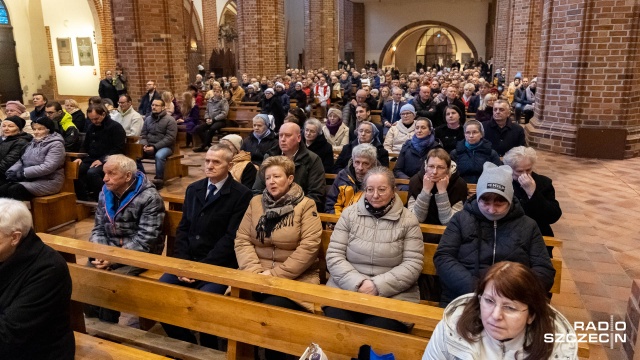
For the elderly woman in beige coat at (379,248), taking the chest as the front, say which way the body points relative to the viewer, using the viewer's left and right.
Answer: facing the viewer

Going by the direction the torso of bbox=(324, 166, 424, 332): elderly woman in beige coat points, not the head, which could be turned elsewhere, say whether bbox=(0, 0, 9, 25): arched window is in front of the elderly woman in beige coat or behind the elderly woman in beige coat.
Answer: behind

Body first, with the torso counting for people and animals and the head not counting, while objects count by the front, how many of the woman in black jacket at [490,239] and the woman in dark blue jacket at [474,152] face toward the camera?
2

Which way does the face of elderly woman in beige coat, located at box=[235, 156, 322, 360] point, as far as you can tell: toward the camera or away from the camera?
toward the camera

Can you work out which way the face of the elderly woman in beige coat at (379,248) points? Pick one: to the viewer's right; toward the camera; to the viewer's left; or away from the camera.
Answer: toward the camera

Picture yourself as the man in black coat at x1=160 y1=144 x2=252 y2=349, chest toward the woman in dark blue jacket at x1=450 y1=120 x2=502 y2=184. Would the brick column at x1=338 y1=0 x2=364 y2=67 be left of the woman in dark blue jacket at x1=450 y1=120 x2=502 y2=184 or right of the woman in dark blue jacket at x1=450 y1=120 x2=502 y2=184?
left

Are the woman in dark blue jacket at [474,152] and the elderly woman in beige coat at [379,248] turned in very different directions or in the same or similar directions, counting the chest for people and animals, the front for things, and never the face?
same or similar directions

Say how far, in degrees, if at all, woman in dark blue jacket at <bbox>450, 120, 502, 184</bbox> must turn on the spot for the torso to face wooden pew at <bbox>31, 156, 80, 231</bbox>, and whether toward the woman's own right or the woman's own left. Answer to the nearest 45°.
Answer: approximately 90° to the woman's own right

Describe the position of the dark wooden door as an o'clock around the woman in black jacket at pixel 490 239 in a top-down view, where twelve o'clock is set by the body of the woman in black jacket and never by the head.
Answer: The dark wooden door is roughly at 4 o'clock from the woman in black jacket.

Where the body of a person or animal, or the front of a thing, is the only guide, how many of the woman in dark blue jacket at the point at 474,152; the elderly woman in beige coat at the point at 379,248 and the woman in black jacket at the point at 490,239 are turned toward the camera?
3

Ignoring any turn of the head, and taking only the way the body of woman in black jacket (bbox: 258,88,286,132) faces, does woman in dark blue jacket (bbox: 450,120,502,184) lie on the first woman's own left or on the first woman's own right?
on the first woman's own left

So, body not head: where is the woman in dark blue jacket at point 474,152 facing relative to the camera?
toward the camera

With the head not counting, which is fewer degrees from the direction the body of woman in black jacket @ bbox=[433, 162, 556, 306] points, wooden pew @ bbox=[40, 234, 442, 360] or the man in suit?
the wooden pew

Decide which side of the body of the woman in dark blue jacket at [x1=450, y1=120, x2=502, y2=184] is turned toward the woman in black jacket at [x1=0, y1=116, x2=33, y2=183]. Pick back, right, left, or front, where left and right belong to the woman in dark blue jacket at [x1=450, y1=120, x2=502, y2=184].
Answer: right

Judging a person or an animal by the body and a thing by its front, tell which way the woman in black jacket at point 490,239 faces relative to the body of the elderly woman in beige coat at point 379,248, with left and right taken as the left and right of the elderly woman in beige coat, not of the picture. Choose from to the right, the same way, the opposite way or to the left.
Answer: the same way

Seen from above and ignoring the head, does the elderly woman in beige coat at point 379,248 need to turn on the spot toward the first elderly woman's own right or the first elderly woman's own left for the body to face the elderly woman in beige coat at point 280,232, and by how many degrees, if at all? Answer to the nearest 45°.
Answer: approximately 90° to the first elderly woman's own right
